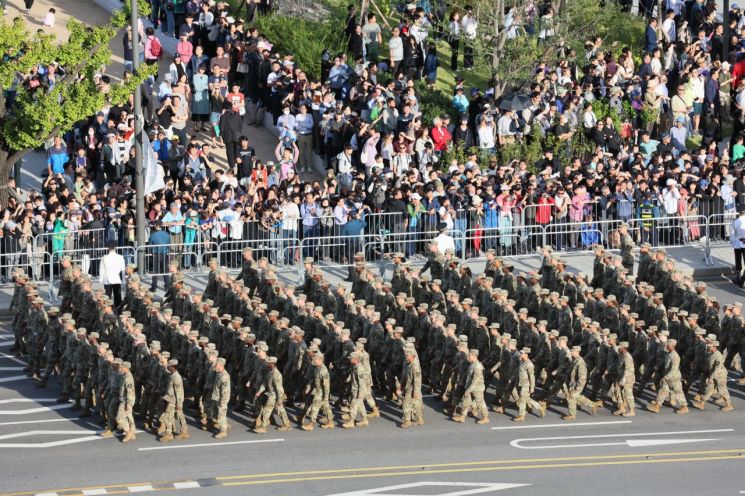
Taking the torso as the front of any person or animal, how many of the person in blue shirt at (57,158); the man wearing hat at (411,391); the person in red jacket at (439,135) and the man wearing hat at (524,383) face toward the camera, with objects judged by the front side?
2
